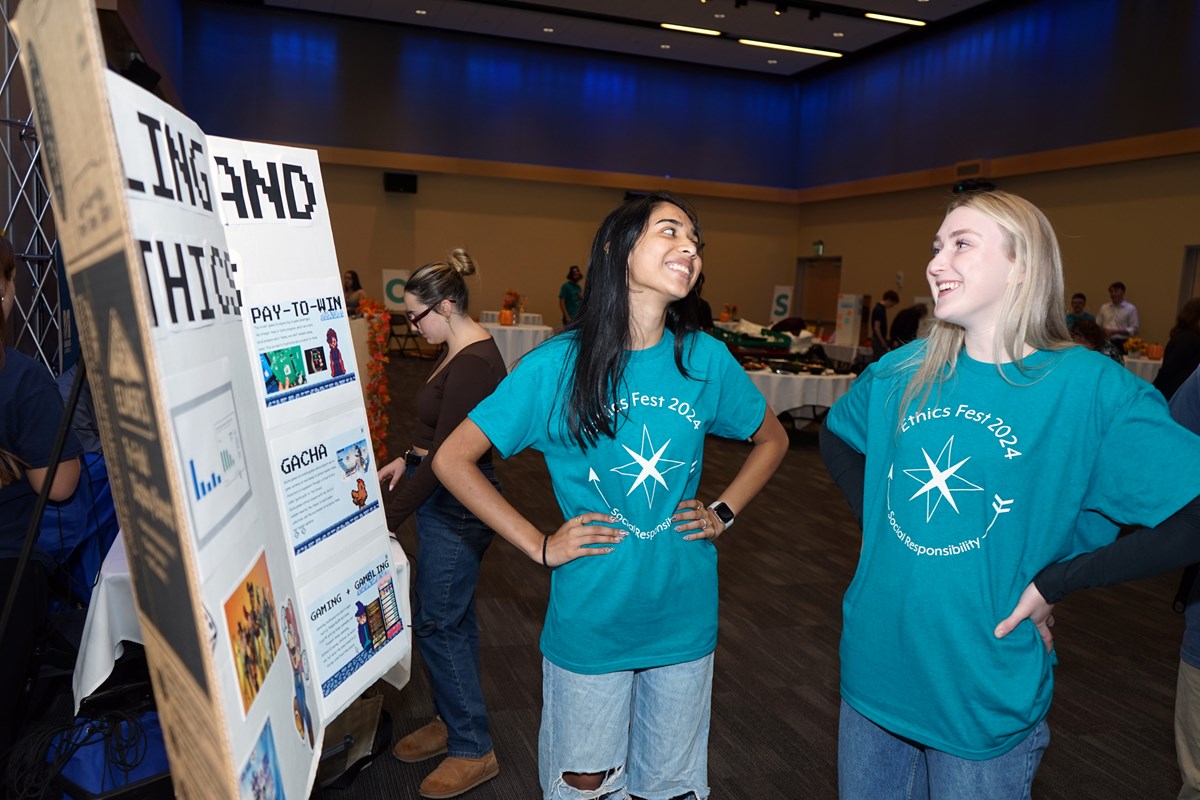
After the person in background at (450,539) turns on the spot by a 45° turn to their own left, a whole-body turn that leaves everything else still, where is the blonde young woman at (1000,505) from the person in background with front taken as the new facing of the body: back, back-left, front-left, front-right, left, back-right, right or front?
left

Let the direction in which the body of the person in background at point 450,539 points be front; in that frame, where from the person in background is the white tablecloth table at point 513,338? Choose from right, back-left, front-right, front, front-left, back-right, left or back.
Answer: right

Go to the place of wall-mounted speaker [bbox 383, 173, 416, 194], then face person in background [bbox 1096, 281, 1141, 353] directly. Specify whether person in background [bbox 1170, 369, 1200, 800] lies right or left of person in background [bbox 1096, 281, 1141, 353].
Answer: right

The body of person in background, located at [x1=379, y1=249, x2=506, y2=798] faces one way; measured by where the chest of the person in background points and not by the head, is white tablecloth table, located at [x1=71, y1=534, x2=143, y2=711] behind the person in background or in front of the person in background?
in front

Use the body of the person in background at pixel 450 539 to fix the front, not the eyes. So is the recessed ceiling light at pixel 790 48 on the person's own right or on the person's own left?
on the person's own right

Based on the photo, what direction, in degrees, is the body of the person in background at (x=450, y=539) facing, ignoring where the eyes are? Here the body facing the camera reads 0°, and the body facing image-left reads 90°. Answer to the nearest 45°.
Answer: approximately 90°

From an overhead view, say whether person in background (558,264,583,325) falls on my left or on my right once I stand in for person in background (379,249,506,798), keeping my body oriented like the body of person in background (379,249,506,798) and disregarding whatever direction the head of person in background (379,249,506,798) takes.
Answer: on my right

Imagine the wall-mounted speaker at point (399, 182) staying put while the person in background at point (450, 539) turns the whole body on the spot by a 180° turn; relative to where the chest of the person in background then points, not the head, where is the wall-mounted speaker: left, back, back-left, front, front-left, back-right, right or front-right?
left

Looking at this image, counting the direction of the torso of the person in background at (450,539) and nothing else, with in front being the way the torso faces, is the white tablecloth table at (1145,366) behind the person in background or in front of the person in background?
behind

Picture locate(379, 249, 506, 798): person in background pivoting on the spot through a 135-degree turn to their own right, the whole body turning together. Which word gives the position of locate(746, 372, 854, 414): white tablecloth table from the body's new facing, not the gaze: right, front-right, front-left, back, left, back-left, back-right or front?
front

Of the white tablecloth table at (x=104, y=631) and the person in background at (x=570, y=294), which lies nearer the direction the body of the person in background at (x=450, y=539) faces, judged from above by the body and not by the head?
the white tablecloth table

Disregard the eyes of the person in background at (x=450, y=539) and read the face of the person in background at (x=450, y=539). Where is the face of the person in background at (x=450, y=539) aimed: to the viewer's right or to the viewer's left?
to the viewer's left

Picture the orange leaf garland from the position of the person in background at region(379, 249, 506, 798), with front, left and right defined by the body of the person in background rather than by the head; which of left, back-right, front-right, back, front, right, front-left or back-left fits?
right

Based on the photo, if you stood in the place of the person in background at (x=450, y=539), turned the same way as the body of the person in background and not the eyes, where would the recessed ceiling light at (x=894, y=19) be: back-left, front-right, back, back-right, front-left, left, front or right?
back-right
